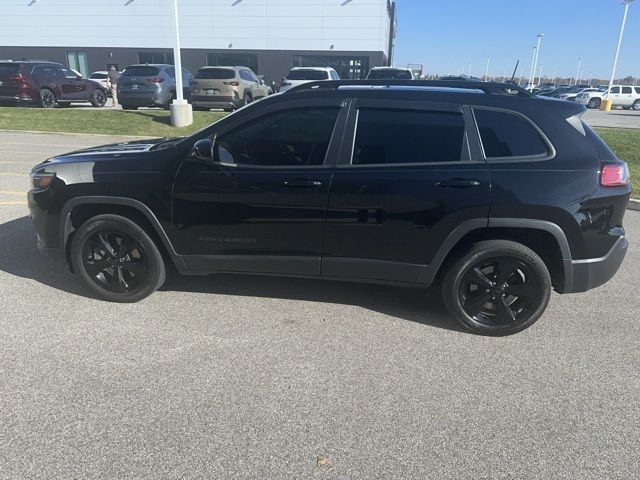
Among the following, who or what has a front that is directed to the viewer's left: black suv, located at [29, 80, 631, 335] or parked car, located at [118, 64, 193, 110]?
the black suv

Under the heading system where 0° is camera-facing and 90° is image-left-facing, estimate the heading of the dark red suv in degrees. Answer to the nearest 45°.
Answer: approximately 225°

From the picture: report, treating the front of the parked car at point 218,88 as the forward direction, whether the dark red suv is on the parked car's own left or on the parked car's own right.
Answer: on the parked car's own left

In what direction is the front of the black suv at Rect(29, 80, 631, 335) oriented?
to the viewer's left

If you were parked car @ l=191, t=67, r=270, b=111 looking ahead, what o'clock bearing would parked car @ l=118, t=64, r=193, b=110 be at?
parked car @ l=118, t=64, r=193, b=110 is roughly at 8 o'clock from parked car @ l=191, t=67, r=270, b=111.

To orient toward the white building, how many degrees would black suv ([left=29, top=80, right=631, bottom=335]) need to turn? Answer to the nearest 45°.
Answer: approximately 90° to its right

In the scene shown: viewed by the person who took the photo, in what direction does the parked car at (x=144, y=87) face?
facing away from the viewer and to the right of the viewer

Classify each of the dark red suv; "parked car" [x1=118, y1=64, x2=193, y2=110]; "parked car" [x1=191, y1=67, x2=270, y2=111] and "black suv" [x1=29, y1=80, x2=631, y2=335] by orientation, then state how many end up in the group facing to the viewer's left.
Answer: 1

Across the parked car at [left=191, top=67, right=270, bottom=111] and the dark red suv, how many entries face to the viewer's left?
0

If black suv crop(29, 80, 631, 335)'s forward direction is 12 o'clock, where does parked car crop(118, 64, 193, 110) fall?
The parked car is roughly at 2 o'clock from the black suv.

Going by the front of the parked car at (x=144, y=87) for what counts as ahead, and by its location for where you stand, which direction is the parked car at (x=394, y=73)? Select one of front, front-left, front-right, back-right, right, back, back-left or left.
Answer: front-right

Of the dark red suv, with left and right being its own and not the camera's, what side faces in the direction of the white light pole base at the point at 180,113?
right
